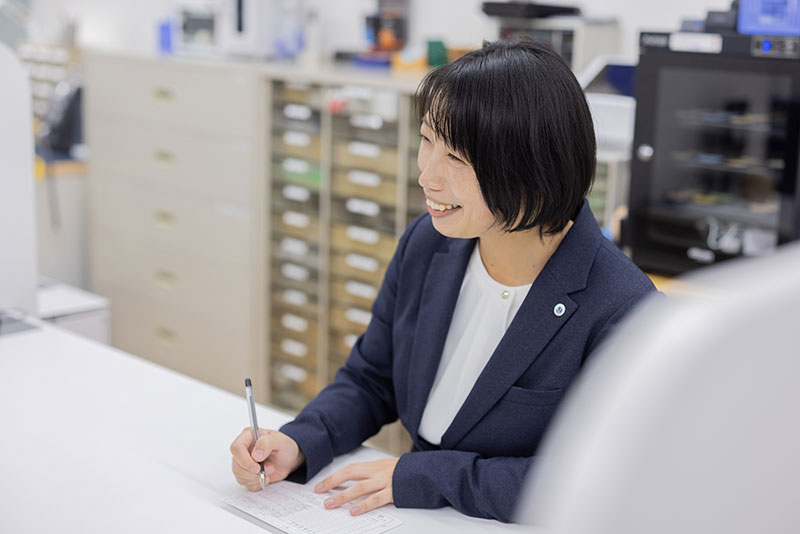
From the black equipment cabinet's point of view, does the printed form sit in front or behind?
in front

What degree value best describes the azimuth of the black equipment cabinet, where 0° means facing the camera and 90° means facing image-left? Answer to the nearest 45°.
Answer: approximately 0°

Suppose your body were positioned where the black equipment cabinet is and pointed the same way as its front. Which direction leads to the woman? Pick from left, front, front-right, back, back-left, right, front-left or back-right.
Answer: front

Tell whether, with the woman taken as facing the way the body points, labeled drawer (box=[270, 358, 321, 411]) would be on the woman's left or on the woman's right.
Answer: on the woman's right

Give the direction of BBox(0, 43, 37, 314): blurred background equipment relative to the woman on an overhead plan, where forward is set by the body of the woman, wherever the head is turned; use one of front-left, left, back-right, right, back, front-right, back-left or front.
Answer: right

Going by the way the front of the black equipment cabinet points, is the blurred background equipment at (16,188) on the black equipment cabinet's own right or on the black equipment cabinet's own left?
on the black equipment cabinet's own right

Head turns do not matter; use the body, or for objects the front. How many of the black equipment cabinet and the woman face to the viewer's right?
0

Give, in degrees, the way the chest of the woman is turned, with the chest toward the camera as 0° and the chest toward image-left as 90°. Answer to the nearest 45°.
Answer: approximately 45°

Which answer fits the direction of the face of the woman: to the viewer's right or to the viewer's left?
to the viewer's left

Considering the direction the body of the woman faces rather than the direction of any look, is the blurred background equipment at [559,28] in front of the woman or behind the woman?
behind
